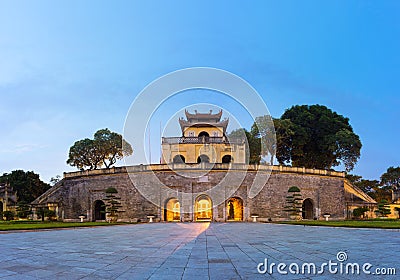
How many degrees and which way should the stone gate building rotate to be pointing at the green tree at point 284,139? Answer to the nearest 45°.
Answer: approximately 135° to its left

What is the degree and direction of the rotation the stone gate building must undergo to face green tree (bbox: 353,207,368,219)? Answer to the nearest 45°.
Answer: approximately 90° to its left

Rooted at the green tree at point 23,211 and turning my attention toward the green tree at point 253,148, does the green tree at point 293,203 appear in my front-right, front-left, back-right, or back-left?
front-right

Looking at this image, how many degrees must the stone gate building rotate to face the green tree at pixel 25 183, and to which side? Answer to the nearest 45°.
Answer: approximately 135° to its right

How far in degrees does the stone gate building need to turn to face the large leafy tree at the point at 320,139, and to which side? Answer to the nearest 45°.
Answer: approximately 135° to its left

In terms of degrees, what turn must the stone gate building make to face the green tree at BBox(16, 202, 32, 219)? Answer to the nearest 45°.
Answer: approximately 90° to its right

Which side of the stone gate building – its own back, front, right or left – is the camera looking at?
front

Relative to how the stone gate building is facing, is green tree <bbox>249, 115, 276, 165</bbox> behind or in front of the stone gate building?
behind
